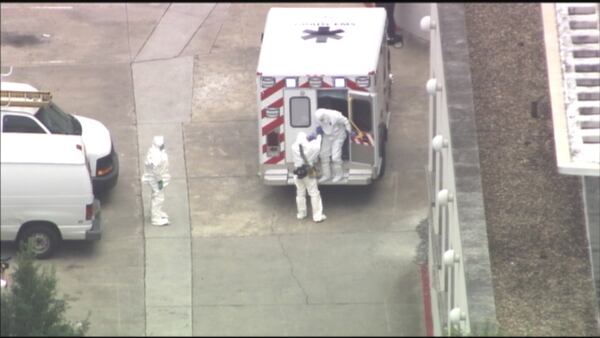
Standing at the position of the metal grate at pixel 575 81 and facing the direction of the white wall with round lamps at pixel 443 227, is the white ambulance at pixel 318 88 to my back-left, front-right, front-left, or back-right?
front-right

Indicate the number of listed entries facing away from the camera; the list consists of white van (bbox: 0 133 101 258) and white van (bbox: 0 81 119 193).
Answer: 0

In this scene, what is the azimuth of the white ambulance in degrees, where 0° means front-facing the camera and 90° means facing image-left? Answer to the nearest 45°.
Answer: approximately 180°

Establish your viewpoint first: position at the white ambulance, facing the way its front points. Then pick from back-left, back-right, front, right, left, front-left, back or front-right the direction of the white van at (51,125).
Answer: left

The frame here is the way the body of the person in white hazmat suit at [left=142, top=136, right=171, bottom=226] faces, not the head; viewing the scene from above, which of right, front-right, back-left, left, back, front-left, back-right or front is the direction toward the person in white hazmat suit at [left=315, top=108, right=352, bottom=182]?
front-left

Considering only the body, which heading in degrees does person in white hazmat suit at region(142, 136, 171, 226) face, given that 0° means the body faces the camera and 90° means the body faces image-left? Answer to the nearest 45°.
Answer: approximately 315°

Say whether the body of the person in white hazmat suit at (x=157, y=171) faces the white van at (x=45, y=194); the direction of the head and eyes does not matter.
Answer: no

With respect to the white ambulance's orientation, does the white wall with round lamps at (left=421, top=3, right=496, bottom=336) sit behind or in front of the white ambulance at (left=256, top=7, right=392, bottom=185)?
behind

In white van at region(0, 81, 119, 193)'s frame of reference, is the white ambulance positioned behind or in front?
in front

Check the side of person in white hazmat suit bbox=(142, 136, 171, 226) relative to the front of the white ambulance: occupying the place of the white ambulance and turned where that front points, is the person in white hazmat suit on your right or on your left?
on your left

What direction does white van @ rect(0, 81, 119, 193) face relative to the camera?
to the viewer's right

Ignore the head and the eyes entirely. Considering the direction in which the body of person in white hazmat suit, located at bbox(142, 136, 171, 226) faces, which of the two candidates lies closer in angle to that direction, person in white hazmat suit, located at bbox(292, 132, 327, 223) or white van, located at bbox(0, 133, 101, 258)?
the person in white hazmat suit

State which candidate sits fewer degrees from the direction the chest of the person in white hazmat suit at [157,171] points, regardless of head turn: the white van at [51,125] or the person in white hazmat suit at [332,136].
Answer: the person in white hazmat suit

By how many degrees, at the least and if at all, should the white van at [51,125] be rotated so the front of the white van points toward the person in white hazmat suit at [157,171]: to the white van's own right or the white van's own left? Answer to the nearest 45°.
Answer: approximately 45° to the white van's own right
